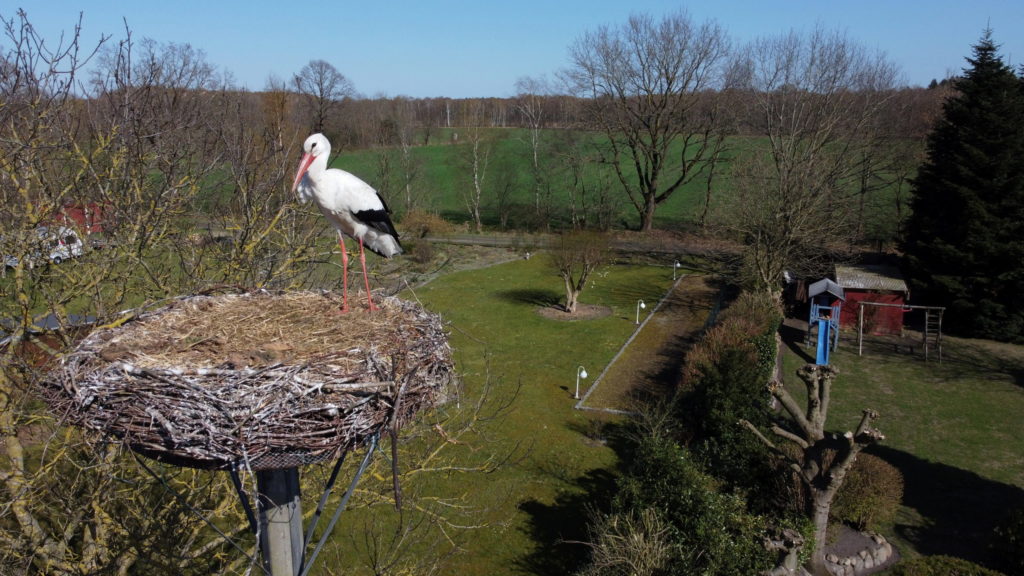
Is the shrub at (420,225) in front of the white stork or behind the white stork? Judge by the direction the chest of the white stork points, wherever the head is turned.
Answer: behind

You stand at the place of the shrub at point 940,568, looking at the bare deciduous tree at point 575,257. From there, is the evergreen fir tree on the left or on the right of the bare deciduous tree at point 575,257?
right

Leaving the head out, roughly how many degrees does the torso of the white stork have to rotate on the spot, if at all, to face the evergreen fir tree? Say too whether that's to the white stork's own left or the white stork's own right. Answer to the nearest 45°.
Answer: approximately 180°

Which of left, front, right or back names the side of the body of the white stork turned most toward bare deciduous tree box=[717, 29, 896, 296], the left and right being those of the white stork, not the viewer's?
back

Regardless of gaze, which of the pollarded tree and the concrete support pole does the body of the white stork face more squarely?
the concrete support pole

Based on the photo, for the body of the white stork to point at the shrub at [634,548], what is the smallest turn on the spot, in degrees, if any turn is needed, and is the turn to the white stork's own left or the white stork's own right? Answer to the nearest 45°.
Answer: approximately 180°

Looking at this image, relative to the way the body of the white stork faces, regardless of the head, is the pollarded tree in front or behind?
behind

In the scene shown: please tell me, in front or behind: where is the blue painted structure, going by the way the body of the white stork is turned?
behind

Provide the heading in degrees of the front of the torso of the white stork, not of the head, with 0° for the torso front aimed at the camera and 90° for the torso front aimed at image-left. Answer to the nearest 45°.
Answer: approximately 45°
